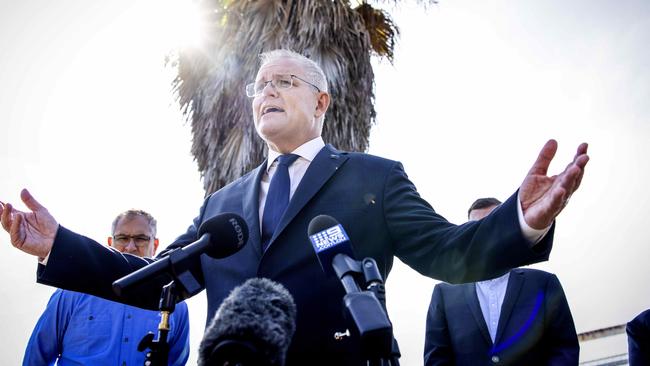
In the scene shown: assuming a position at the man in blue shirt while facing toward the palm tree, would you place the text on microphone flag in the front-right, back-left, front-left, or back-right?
back-right

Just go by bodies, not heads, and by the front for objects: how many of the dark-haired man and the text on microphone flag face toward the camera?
2

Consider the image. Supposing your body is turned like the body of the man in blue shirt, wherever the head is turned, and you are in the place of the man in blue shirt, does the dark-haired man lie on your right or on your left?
on your left

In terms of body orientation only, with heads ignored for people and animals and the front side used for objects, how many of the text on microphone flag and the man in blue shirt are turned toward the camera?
2

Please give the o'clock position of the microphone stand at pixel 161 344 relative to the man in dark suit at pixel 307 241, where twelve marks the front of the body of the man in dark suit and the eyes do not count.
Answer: The microphone stand is roughly at 12 o'clock from the man in dark suit.

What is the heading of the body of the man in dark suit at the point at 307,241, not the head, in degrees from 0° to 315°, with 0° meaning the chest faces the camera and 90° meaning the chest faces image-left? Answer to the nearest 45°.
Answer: approximately 45°

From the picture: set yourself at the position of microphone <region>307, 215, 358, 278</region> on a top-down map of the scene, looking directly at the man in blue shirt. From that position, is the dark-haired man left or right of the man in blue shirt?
right

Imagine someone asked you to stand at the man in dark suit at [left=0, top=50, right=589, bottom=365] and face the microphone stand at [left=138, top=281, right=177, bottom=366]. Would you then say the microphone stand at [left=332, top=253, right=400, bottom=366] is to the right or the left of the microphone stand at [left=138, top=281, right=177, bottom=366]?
left

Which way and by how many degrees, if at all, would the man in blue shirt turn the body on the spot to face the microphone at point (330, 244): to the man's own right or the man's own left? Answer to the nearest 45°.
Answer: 0° — they already face it

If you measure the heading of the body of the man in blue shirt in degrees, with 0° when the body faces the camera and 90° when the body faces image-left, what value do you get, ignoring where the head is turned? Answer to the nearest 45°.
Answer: approximately 0°
